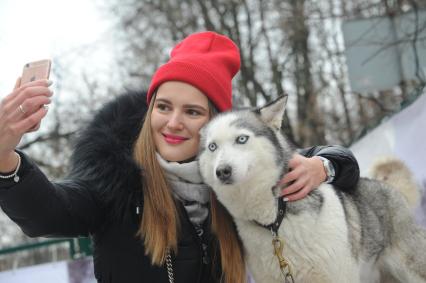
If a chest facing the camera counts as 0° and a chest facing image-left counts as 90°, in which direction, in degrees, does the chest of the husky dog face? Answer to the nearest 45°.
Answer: approximately 45°

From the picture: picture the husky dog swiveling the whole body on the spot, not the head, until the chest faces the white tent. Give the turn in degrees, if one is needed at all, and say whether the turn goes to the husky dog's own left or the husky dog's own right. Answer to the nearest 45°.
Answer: approximately 180°

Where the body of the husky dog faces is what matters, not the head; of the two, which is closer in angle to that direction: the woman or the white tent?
the woman
